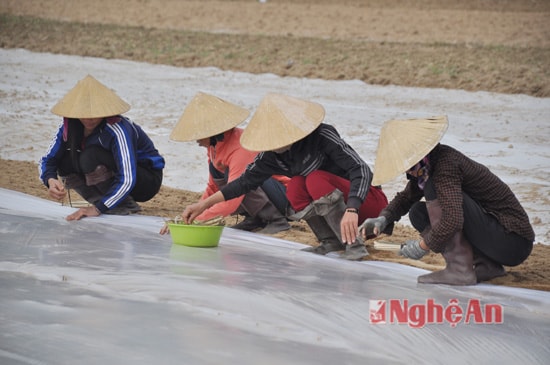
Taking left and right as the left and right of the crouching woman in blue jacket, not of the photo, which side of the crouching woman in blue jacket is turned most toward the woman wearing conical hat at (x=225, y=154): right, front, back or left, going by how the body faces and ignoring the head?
left

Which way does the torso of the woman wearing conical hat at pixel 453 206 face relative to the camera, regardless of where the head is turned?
to the viewer's left

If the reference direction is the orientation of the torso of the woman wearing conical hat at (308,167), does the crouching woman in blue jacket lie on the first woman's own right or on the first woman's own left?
on the first woman's own right

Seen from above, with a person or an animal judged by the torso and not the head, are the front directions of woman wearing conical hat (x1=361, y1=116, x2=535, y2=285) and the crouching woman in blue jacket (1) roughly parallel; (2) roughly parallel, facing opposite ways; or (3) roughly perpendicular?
roughly perpendicular

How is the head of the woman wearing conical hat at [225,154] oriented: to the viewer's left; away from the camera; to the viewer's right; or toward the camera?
to the viewer's left

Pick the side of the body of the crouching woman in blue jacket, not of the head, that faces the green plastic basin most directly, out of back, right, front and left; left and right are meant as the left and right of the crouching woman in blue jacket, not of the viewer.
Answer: left

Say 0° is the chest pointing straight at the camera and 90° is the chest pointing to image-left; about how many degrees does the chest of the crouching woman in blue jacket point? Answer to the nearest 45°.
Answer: approximately 45°
